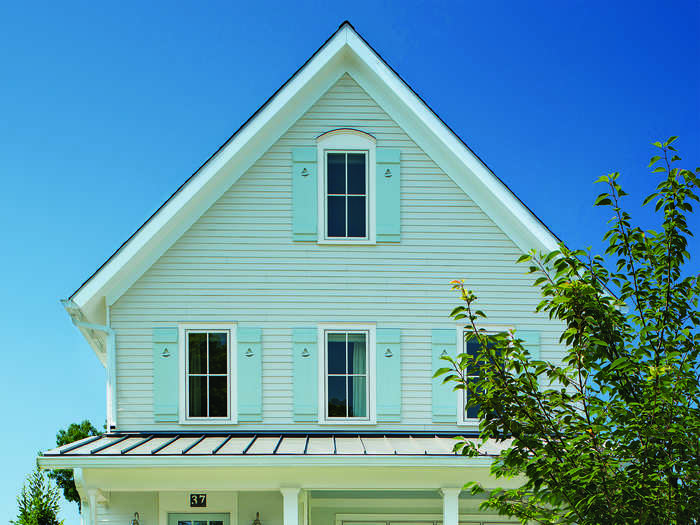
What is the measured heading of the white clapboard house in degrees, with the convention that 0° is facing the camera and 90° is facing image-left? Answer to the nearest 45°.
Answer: approximately 0°

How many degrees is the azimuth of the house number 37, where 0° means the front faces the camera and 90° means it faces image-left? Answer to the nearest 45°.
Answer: approximately 0°
